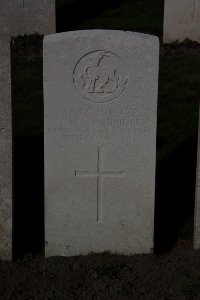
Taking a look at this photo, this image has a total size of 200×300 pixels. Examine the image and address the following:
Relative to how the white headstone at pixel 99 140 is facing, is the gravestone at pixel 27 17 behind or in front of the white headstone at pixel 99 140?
behind

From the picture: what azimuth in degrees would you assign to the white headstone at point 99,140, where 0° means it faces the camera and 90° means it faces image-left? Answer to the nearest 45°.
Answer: approximately 0°

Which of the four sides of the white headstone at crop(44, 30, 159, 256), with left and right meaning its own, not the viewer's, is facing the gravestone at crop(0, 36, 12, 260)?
right

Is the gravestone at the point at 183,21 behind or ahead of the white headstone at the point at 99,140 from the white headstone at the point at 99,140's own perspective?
behind
